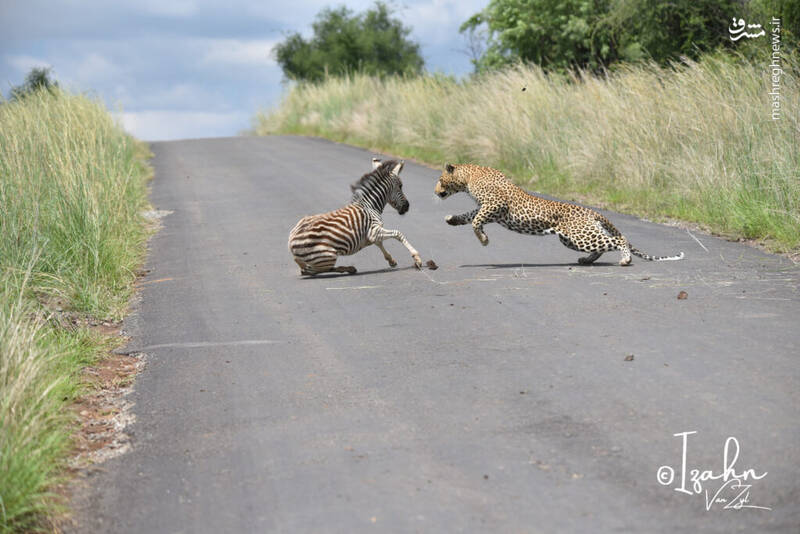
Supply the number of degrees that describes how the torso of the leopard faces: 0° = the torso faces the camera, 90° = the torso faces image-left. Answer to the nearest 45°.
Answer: approximately 90°

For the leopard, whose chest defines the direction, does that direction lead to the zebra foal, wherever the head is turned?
yes

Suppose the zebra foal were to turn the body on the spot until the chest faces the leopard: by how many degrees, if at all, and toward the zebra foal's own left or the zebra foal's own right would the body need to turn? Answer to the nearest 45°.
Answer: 0° — it already faces it

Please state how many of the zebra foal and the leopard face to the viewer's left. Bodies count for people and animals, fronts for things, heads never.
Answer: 1

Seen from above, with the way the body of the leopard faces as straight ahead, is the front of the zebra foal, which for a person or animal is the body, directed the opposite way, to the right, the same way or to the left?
the opposite way

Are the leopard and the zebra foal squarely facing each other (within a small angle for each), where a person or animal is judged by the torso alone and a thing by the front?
yes

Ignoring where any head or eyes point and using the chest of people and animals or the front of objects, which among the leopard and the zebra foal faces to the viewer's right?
the zebra foal

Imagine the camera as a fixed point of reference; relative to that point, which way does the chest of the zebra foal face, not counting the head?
to the viewer's right
